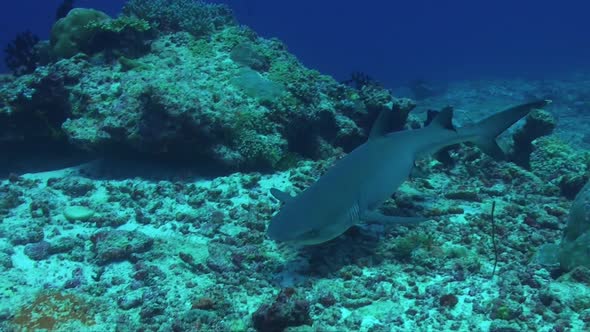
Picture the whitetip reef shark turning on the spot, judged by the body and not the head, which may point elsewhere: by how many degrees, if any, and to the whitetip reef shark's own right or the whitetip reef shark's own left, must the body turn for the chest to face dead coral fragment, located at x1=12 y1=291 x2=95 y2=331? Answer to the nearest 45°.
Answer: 0° — it already faces it

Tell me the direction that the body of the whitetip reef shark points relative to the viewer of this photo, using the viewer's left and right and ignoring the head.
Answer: facing the viewer and to the left of the viewer

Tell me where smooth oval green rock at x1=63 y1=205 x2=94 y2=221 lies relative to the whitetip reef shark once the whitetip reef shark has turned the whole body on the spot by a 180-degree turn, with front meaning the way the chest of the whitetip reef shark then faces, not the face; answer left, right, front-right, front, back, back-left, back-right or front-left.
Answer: back-left
